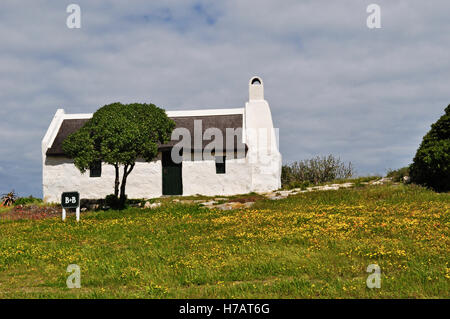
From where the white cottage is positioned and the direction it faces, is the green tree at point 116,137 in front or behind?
in front

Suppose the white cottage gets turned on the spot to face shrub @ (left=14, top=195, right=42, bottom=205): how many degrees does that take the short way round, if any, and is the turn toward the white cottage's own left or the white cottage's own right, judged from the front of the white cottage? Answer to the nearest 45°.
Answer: approximately 90° to the white cottage's own right

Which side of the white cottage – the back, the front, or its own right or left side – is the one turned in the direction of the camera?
front

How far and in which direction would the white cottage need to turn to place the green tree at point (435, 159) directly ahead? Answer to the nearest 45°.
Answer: approximately 45° to its left

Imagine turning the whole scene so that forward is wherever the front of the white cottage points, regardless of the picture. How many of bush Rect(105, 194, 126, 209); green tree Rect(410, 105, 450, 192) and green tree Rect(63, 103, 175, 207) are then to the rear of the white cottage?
0

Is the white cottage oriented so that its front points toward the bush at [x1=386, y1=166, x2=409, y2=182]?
no

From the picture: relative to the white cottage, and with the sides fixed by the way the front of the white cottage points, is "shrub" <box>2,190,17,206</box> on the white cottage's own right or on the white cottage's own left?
on the white cottage's own right
